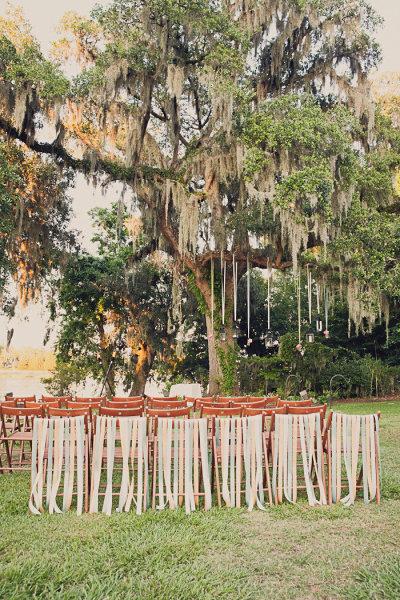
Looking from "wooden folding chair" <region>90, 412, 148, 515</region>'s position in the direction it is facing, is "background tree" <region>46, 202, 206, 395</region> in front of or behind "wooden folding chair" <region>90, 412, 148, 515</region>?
in front

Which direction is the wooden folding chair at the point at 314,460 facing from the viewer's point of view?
away from the camera

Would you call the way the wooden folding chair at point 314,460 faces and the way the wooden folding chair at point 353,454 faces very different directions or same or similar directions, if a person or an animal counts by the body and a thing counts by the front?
same or similar directions

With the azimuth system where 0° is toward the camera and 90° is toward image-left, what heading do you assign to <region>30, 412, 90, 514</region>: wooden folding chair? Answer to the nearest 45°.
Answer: approximately 180°

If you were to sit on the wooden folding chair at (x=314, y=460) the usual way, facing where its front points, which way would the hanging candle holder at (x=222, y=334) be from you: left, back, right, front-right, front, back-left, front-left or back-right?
front

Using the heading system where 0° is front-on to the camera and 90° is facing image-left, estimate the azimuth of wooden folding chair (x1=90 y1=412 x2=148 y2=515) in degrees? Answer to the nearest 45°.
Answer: approximately 180°

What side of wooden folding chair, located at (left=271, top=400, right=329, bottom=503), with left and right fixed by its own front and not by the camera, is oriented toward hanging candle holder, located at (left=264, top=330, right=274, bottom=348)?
front

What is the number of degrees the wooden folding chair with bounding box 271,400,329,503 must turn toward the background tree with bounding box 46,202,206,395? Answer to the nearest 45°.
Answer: approximately 45° to its left

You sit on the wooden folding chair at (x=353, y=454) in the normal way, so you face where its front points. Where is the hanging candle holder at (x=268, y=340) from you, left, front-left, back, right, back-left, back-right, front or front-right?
front

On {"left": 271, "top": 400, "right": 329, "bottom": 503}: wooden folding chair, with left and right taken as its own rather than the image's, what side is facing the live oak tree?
front

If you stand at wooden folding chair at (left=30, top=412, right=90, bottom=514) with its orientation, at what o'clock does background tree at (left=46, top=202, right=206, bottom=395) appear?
The background tree is roughly at 12 o'clock from the wooden folding chair.

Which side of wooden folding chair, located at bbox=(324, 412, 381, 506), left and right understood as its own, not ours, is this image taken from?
back

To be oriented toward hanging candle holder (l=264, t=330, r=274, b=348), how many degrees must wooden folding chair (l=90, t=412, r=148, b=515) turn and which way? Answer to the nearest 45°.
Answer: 0° — it already faces it
